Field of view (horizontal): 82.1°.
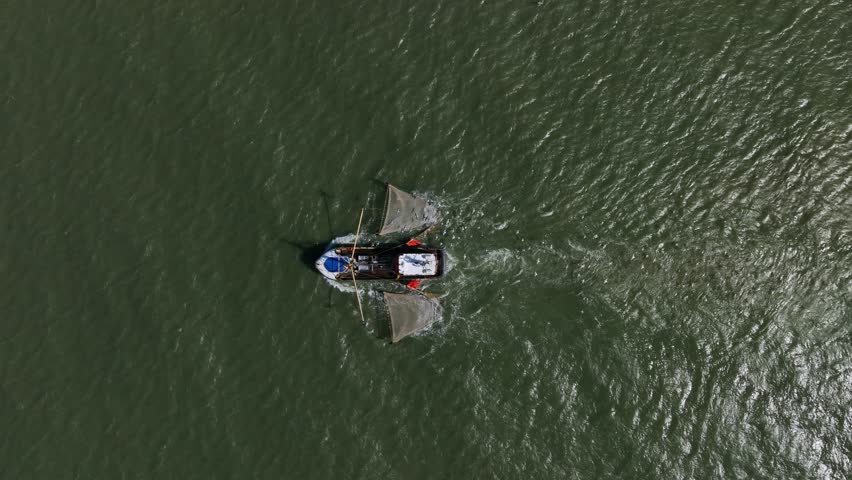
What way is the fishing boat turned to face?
to the viewer's left
